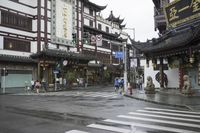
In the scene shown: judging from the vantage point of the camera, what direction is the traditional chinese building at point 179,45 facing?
facing the viewer and to the left of the viewer
